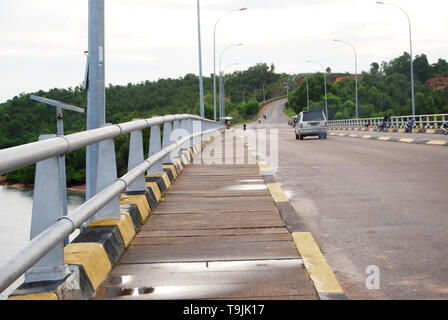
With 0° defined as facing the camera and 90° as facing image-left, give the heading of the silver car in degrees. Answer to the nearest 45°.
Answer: approximately 180°

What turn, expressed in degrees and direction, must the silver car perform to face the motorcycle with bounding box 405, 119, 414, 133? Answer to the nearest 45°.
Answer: approximately 45° to its right

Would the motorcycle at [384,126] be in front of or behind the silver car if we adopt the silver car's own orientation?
in front

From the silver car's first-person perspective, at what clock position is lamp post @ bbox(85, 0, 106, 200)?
The lamp post is roughly at 6 o'clock from the silver car.

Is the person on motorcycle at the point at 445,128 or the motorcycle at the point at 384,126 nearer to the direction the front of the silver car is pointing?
the motorcycle

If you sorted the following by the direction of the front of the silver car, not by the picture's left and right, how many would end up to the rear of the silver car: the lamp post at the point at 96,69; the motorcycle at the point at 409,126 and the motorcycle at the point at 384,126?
1

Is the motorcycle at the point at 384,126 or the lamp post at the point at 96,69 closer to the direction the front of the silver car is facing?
the motorcycle

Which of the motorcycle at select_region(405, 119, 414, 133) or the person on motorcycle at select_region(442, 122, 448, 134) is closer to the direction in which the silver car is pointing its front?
the motorcycle
